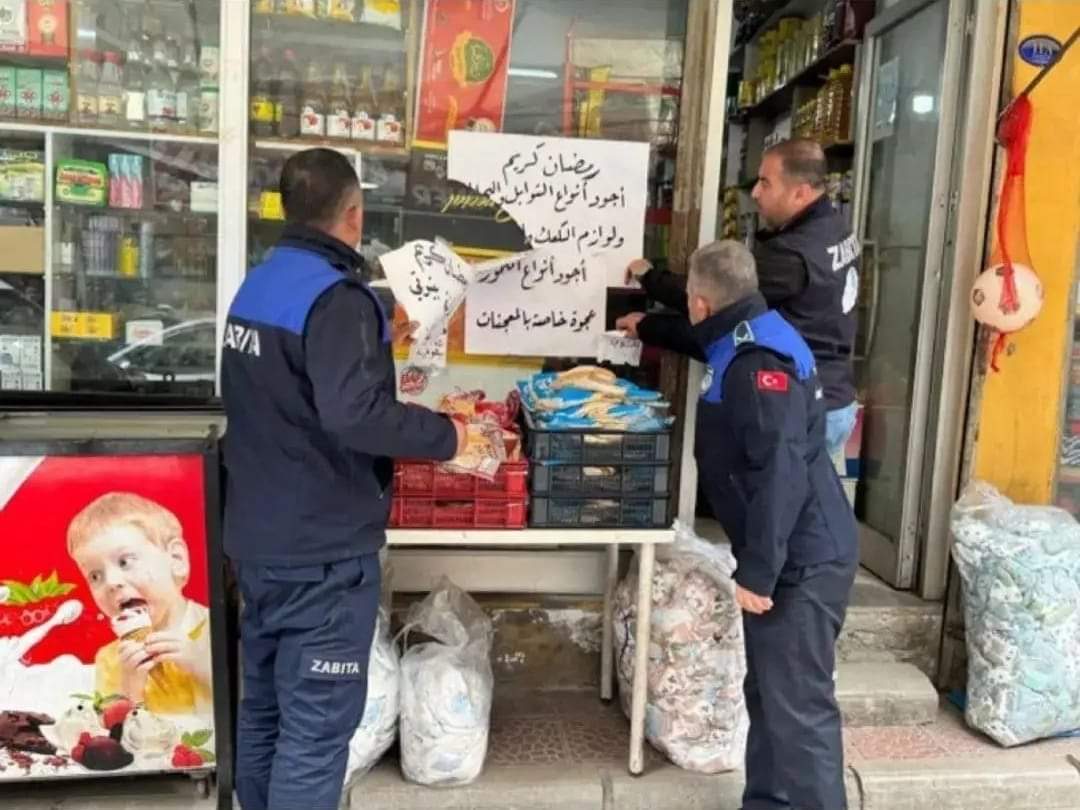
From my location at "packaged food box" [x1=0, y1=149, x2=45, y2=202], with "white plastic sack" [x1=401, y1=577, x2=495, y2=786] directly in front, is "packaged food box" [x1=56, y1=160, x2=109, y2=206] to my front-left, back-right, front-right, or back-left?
front-left

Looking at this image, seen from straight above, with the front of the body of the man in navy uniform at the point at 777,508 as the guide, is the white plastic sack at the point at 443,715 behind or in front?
in front

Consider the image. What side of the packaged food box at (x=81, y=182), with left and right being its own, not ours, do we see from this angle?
front

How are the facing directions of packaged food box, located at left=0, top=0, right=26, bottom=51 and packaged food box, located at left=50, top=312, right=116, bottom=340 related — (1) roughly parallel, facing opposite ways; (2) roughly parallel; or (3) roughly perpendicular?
roughly parallel

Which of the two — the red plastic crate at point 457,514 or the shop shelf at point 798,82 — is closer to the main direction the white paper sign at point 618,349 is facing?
the red plastic crate

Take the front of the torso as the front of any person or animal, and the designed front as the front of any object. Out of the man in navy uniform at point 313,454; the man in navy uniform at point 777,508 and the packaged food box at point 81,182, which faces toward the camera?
the packaged food box

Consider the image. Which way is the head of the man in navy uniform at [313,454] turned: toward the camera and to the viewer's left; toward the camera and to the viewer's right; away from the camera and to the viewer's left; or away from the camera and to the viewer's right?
away from the camera and to the viewer's right

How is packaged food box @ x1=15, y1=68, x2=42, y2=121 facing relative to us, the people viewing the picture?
facing the viewer

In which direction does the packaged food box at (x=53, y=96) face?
toward the camera

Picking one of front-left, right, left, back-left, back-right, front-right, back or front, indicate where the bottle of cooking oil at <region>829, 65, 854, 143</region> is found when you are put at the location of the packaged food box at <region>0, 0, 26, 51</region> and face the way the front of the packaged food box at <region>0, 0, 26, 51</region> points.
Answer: left

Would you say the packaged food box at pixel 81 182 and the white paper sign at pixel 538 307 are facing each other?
no

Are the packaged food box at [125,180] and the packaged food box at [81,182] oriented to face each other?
no

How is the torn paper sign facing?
toward the camera

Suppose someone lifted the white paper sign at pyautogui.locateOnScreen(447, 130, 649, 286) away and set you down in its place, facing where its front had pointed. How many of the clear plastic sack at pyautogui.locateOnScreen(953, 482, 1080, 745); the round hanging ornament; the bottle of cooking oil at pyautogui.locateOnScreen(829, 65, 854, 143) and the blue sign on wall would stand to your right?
0

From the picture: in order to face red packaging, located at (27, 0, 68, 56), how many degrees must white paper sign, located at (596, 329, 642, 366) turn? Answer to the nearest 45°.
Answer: approximately 90° to its right

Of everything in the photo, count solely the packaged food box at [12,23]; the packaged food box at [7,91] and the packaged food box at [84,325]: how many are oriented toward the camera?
3
